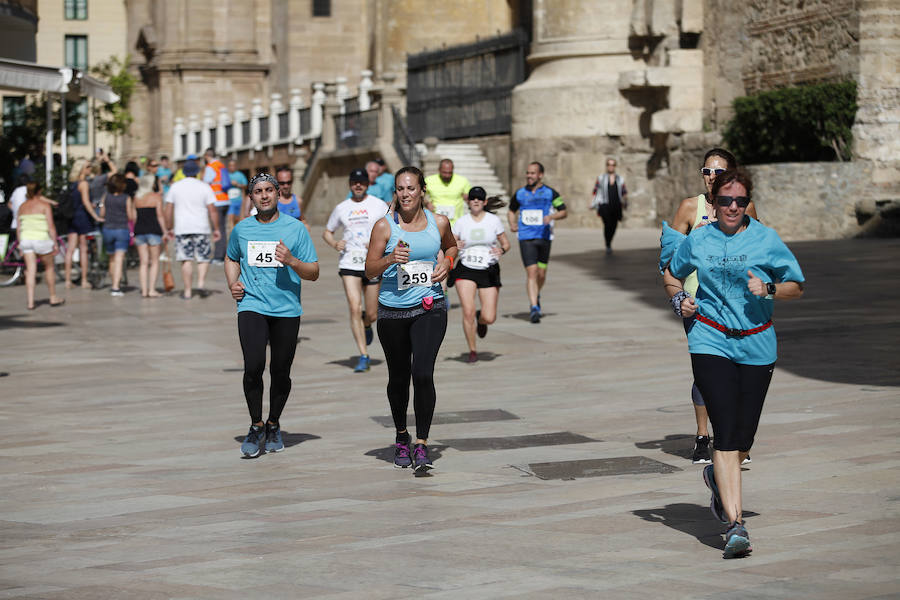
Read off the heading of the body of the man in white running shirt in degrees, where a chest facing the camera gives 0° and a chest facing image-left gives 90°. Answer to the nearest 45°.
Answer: approximately 0°

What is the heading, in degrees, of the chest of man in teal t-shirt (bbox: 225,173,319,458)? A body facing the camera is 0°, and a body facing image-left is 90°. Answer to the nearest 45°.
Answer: approximately 0°

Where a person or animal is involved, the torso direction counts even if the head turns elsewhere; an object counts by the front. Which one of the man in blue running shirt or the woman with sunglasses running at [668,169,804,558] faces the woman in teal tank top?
the man in blue running shirt

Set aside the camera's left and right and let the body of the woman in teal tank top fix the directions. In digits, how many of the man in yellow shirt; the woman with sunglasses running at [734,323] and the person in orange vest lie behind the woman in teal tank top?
2

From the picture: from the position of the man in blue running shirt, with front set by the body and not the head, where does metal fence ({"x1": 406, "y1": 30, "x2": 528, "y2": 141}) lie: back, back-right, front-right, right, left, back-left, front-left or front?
back

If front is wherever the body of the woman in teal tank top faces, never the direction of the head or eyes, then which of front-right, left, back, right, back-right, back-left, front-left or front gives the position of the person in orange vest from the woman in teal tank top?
back
